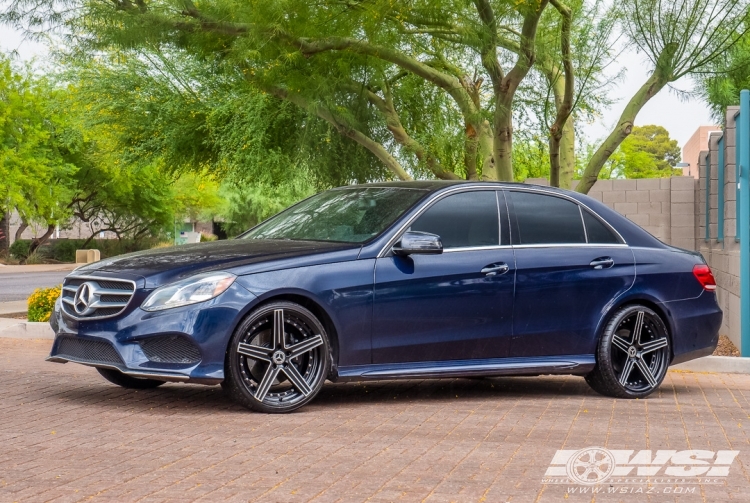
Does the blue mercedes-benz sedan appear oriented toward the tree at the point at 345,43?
no

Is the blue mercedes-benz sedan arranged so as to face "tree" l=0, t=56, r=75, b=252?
no

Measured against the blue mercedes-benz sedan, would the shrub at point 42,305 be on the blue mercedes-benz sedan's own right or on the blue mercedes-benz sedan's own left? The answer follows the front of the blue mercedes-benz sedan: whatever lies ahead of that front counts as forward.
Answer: on the blue mercedes-benz sedan's own right

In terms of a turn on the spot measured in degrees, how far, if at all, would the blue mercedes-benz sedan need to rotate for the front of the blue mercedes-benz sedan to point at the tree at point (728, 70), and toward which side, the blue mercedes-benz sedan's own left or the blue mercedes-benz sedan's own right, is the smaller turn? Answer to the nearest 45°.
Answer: approximately 180°

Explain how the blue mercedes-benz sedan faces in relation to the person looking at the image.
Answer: facing the viewer and to the left of the viewer

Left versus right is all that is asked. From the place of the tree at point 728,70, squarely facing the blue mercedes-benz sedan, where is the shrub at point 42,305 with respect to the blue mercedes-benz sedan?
right

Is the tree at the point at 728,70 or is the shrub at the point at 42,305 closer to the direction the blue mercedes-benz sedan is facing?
the shrub
